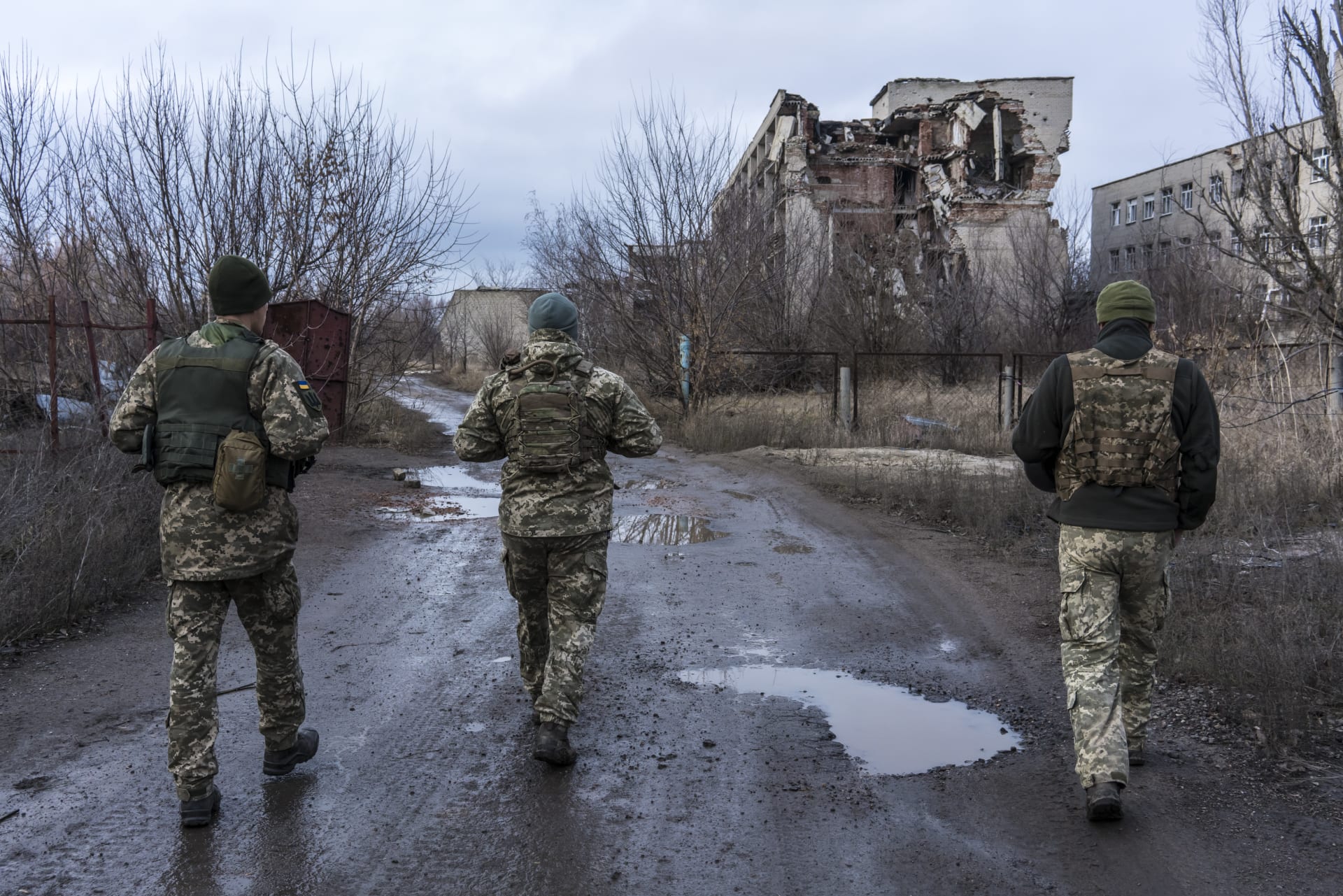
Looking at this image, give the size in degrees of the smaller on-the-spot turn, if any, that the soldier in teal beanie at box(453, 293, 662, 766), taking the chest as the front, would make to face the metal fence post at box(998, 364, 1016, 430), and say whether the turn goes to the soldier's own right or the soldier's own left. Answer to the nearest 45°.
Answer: approximately 45° to the soldier's own right

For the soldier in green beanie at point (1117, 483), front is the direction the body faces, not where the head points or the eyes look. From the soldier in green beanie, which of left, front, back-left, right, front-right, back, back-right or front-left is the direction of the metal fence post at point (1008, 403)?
front

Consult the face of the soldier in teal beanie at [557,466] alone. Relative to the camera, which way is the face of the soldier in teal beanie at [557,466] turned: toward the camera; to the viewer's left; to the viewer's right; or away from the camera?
away from the camera

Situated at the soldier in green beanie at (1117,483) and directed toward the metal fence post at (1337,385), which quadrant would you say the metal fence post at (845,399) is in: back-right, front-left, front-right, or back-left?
front-left

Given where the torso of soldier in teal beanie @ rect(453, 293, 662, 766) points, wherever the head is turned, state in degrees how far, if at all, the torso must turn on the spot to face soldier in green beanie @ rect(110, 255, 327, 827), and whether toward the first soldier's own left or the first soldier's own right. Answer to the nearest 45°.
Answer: approximately 90° to the first soldier's own left

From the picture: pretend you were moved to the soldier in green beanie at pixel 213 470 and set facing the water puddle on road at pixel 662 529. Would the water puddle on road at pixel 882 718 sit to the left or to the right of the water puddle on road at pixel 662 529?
right

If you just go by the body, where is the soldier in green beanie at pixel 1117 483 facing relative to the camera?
away from the camera

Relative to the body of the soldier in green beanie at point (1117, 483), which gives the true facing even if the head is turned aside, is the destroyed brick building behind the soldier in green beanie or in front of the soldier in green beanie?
in front

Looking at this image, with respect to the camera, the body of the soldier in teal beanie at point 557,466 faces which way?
away from the camera

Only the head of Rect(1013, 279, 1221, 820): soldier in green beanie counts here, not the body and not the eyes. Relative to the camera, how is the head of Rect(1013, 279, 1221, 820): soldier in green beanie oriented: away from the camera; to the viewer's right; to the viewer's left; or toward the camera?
away from the camera

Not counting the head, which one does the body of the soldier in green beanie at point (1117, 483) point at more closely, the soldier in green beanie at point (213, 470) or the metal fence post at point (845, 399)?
the metal fence post

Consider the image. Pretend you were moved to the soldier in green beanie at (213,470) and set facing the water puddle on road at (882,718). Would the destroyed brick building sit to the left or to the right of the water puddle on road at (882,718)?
left

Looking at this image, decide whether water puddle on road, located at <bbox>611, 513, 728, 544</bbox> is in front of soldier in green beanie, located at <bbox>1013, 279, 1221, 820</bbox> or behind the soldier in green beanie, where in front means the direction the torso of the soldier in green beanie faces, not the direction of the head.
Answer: in front

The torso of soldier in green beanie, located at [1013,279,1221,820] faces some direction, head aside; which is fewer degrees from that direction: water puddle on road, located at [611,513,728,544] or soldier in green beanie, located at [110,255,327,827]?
the water puddle on road

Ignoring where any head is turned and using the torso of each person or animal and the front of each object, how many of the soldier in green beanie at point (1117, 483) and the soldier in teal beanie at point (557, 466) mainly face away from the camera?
2

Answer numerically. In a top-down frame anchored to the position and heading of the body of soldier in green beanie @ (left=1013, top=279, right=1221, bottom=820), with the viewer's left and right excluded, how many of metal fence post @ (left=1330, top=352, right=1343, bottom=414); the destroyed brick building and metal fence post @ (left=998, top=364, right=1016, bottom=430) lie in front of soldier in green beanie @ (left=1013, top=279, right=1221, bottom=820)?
3
